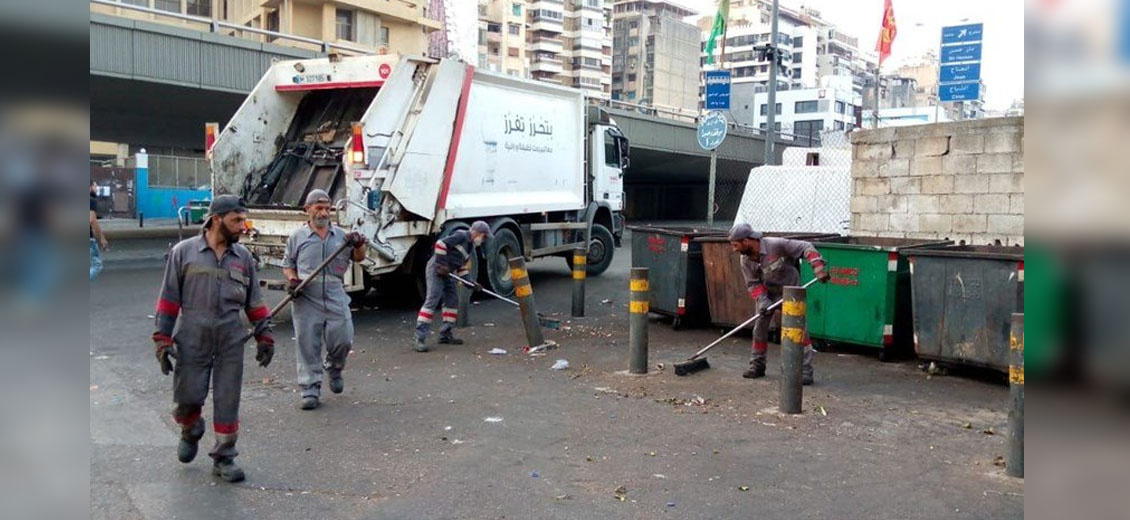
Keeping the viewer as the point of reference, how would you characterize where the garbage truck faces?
facing away from the viewer and to the right of the viewer

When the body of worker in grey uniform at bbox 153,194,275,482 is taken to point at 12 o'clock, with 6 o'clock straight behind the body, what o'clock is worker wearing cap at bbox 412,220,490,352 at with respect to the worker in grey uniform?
The worker wearing cap is roughly at 7 o'clock from the worker in grey uniform.

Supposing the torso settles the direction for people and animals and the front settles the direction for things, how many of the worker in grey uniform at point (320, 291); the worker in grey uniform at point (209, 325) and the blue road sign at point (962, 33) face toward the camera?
3

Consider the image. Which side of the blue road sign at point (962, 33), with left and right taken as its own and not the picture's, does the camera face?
front

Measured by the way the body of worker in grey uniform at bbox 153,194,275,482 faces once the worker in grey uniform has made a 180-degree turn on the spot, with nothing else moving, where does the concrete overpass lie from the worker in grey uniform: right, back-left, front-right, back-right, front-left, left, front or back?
front

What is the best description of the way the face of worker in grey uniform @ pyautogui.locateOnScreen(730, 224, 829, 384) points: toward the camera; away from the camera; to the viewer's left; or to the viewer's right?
to the viewer's left

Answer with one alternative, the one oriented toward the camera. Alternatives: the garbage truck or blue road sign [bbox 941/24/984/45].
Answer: the blue road sign

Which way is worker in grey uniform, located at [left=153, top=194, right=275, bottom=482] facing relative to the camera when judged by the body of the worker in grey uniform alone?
toward the camera

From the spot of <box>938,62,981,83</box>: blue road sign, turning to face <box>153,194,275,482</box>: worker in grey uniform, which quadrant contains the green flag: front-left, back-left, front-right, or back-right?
front-right

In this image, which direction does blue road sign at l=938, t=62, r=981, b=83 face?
toward the camera

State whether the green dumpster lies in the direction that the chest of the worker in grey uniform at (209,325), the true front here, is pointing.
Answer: no

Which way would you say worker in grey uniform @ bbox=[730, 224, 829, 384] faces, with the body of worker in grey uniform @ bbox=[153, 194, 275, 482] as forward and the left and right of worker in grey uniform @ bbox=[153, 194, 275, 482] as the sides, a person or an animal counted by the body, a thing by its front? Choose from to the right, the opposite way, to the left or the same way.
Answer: to the right

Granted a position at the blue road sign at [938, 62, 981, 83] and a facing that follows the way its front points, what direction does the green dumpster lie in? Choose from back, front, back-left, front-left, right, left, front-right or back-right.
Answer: front

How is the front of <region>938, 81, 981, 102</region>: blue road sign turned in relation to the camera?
facing the viewer

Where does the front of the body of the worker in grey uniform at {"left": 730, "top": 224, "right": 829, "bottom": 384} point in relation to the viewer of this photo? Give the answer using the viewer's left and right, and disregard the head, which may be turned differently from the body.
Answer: facing the viewer and to the left of the viewer

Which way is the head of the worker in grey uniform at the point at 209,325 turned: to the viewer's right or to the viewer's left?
to the viewer's right

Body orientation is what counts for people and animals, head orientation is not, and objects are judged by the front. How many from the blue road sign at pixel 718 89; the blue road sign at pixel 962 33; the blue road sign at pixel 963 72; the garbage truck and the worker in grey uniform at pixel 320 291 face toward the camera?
4

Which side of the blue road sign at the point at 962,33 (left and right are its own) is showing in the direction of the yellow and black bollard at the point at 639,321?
front

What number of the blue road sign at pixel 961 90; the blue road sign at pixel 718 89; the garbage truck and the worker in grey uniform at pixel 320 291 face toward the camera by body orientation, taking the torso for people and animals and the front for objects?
3

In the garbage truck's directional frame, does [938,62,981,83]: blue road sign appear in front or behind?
in front

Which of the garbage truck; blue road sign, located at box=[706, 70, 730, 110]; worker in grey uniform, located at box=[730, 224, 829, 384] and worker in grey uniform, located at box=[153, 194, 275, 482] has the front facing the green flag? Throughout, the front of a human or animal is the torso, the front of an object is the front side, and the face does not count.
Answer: the garbage truck
